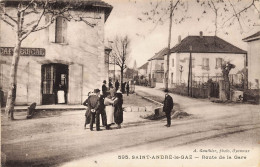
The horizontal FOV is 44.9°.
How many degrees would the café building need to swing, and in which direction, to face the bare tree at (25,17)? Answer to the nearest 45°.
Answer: approximately 45° to its right

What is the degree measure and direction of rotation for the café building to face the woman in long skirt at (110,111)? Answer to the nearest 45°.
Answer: approximately 45° to its left

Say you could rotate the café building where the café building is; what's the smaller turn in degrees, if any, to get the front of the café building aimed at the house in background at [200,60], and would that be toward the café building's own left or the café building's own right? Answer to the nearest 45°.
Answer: approximately 90° to the café building's own left

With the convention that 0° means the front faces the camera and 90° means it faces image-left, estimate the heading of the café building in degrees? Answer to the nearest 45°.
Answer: approximately 0°

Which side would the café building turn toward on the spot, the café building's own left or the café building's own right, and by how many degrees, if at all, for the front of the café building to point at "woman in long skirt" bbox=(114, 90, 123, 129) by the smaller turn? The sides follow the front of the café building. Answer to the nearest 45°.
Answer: approximately 45° to the café building's own left
